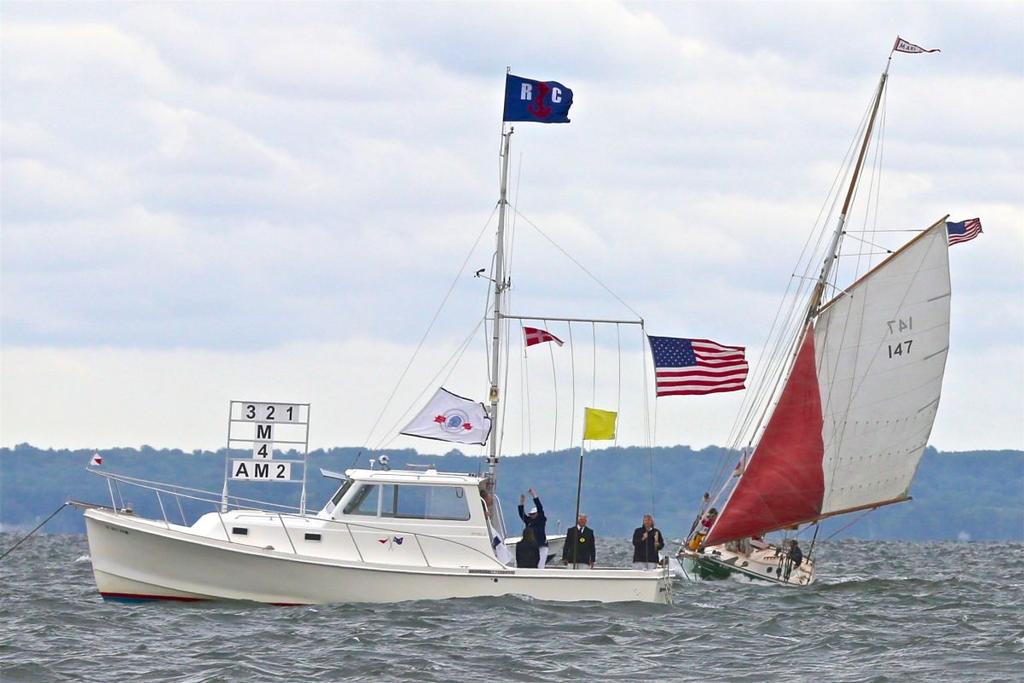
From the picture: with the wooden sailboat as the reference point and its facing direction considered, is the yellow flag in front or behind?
in front

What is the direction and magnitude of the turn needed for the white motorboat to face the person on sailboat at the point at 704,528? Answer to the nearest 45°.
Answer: approximately 135° to its right

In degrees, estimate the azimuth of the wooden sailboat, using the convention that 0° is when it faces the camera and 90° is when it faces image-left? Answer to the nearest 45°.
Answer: approximately 45°

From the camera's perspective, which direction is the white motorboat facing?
to the viewer's left

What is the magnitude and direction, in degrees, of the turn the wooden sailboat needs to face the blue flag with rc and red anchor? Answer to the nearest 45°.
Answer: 0° — it already faces it

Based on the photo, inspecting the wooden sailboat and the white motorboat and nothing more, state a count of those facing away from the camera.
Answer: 0

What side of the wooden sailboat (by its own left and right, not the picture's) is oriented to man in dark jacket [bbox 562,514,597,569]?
front

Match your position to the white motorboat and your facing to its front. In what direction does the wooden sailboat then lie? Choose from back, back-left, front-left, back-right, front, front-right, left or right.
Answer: back-right
